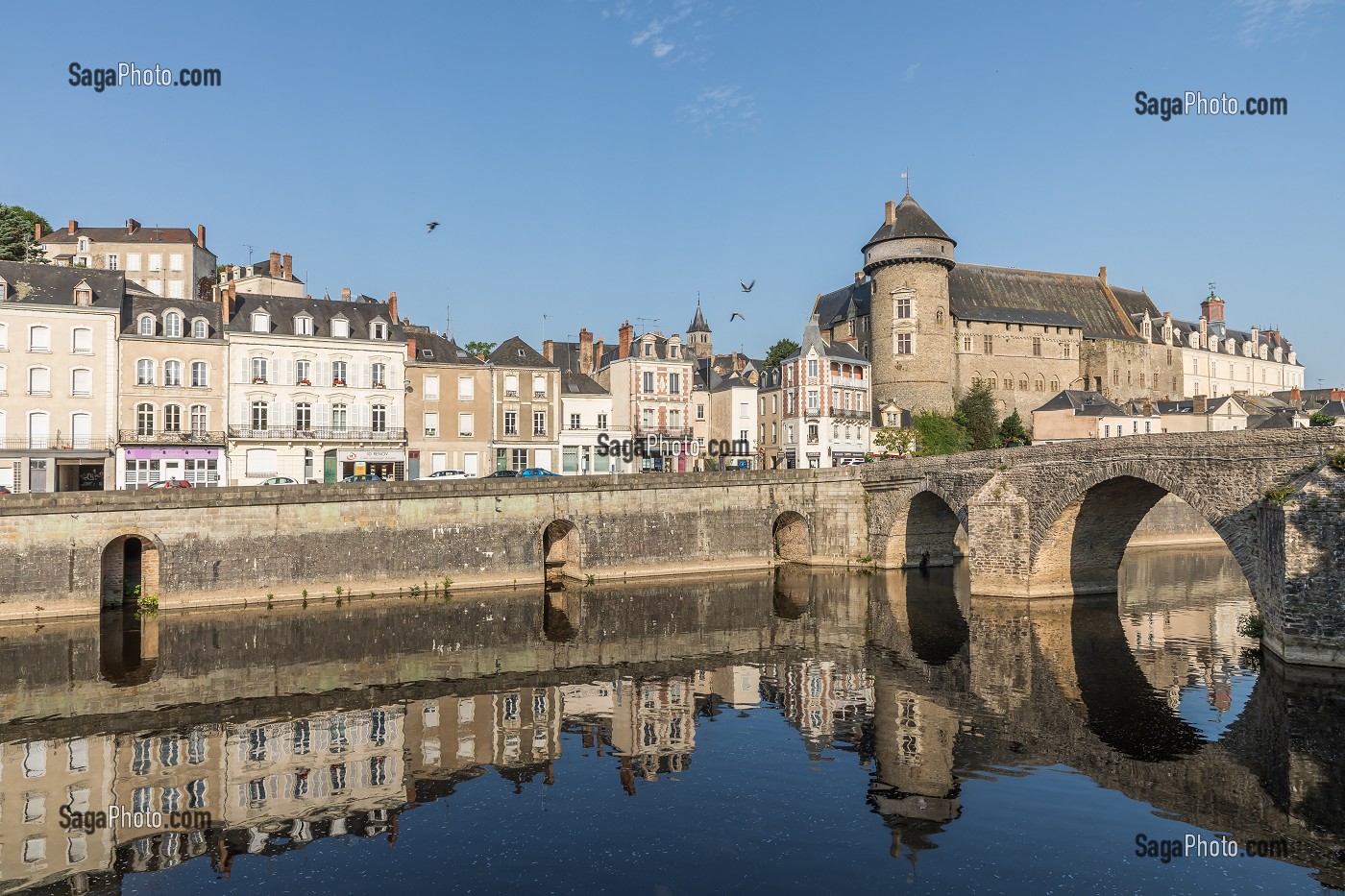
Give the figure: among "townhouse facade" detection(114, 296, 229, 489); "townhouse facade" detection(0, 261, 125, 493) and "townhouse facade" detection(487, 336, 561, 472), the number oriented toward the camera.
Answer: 3

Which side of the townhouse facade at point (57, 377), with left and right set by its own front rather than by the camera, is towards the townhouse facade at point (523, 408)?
left

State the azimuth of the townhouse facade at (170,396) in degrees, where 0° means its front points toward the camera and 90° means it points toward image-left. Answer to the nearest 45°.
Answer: approximately 0°

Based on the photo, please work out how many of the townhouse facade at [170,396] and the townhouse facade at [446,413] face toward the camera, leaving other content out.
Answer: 2

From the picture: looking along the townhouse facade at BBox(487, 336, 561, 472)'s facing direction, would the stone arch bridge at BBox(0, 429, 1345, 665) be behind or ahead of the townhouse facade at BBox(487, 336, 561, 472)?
ahead

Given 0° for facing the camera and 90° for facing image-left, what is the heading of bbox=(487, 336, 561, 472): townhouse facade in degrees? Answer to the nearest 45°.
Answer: approximately 0°

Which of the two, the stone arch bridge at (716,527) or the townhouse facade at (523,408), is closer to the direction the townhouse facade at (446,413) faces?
the stone arch bridge
